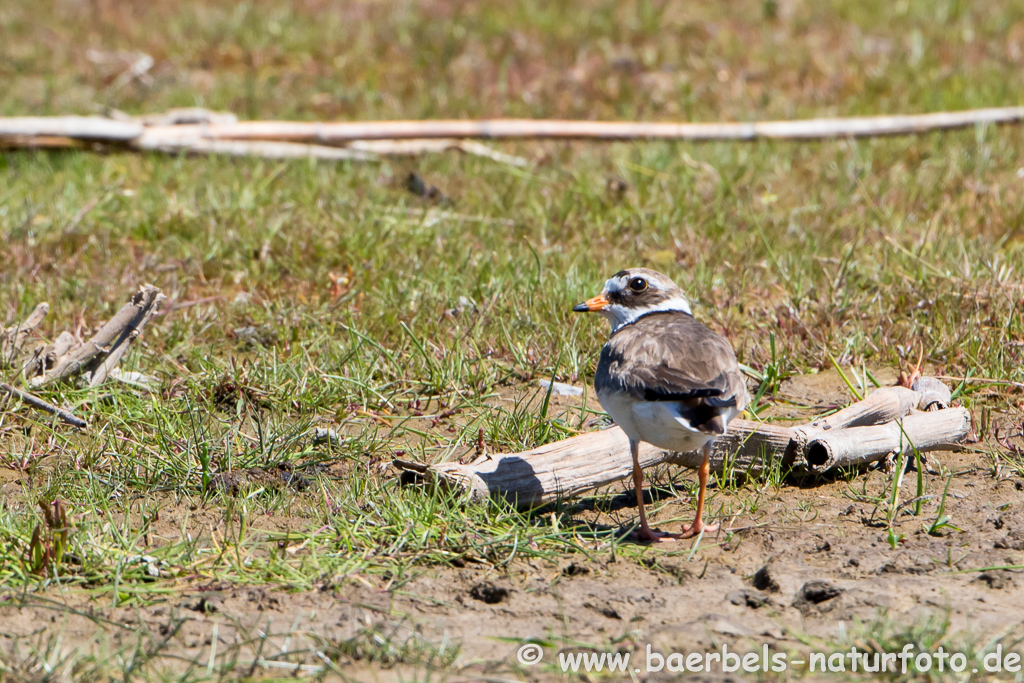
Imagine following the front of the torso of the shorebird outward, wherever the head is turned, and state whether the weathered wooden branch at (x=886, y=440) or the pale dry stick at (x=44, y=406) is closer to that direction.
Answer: the pale dry stick

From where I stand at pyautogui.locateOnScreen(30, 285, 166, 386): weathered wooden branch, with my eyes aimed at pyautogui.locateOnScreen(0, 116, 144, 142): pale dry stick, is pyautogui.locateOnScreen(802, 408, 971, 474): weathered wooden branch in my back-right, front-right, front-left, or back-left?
back-right

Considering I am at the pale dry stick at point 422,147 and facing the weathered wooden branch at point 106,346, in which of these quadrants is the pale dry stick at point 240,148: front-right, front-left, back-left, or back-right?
front-right

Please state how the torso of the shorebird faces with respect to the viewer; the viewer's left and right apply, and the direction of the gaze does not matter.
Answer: facing away from the viewer and to the left of the viewer

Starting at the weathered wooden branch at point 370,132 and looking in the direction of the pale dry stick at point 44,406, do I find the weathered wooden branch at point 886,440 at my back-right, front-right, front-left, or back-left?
front-left

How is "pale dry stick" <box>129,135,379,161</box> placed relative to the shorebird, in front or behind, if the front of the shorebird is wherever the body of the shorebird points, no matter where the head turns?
in front

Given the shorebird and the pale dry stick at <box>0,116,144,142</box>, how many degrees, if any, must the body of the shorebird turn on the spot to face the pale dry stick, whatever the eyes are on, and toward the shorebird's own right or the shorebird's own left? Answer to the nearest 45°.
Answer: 0° — it already faces it

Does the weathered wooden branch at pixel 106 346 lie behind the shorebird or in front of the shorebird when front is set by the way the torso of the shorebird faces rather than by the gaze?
in front

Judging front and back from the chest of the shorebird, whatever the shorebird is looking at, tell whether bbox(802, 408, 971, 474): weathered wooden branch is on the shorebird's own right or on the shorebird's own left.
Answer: on the shorebird's own right

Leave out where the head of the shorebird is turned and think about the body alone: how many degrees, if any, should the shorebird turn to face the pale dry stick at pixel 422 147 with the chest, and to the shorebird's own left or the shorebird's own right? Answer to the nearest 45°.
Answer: approximately 45° to the shorebird's own right

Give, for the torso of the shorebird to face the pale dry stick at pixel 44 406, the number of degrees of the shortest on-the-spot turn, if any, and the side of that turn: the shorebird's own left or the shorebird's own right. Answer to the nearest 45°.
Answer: approximately 45° to the shorebird's own left
